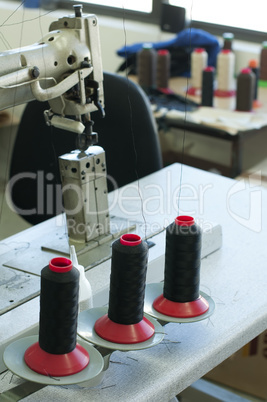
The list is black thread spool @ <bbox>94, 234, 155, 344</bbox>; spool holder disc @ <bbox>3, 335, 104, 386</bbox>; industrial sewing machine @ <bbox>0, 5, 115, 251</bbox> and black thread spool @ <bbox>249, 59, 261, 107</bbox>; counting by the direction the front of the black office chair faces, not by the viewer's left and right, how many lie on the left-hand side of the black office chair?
1

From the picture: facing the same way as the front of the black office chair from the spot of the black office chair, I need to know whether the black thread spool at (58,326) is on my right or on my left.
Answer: on my right

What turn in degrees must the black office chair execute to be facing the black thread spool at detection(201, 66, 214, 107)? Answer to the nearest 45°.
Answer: approximately 90° to its left

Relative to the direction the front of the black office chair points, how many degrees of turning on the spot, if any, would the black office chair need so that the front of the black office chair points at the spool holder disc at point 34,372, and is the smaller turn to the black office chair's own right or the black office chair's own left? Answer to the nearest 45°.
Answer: approximately 45° to the black office chair's own right

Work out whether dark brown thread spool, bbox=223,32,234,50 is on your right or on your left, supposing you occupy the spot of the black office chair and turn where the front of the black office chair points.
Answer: on your left

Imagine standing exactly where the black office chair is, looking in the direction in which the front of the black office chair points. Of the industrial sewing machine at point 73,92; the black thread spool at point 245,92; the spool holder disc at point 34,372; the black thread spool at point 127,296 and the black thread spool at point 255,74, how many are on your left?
2

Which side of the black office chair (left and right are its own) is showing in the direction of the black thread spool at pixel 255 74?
left

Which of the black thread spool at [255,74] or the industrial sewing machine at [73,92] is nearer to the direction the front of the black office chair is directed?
the industrial sewing machine

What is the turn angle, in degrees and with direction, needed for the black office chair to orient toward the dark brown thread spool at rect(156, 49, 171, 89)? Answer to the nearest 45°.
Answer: approximately 135° to its left

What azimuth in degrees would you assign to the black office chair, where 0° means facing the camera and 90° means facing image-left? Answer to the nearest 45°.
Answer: approximately 315°

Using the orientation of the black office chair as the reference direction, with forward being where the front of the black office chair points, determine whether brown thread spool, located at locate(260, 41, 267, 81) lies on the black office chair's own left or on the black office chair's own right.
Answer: on the black office chair's own left

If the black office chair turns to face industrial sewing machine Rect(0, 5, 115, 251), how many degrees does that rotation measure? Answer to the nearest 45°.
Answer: approximately 45° to its right

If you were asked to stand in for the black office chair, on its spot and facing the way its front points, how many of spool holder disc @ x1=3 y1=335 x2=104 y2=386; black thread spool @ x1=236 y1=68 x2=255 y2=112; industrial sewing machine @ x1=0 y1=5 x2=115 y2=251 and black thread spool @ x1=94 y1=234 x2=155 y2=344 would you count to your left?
1
